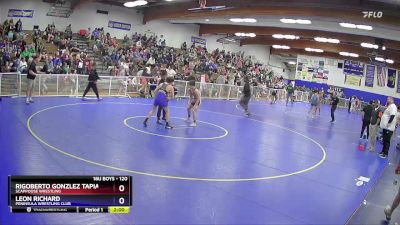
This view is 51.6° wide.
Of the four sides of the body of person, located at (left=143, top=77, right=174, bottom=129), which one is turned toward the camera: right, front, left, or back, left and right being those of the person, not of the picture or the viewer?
right

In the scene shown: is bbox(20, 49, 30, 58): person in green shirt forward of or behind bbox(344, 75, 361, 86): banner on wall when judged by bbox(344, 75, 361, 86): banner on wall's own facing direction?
forward

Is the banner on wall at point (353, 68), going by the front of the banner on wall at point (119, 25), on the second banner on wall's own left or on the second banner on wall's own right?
on the second banner on wall's own left

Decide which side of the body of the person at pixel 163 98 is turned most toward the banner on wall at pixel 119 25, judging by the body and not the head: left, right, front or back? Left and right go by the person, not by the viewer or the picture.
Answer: left

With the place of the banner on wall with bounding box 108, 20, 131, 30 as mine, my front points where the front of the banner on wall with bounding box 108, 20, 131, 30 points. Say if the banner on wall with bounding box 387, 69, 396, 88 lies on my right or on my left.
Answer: on my left

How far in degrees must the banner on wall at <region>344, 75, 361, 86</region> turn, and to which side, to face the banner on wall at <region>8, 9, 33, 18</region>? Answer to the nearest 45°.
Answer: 0° — it already faces it

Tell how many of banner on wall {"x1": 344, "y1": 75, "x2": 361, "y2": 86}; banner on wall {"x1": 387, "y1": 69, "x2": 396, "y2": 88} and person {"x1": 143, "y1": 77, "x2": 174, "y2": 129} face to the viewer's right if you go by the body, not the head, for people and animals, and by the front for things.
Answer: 1

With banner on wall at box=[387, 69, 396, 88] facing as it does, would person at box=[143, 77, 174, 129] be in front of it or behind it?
in front

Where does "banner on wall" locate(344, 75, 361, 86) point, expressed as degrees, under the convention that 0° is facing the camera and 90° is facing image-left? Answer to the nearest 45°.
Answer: approximately 45°

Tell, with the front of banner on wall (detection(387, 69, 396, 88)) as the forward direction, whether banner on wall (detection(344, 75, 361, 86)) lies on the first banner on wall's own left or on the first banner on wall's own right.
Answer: on the first banner on wall's own right

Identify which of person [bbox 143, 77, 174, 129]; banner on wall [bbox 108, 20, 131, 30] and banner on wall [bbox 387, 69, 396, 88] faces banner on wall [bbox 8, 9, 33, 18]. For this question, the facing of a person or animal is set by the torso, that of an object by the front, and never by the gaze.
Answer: banner on wall [bbox 387, 69, 396, 88]

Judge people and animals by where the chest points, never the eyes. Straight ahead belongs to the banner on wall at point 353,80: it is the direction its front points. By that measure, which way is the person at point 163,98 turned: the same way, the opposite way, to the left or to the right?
the opposite way

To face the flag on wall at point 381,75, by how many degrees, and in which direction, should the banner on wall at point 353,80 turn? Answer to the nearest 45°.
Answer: approximately 135° to its left

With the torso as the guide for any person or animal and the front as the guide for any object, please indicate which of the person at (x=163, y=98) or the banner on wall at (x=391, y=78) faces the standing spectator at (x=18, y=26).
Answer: the banner on wall

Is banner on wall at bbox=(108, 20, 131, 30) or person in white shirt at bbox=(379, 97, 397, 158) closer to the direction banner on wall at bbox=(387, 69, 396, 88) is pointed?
the banner on wall

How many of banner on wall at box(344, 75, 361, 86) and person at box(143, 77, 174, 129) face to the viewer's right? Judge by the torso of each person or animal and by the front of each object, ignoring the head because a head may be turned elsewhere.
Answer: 1

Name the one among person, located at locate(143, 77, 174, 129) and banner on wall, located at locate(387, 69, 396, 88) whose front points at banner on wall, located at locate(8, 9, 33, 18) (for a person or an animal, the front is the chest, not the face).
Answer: banner on wall, located at locate(387, 69, 396, 88)
